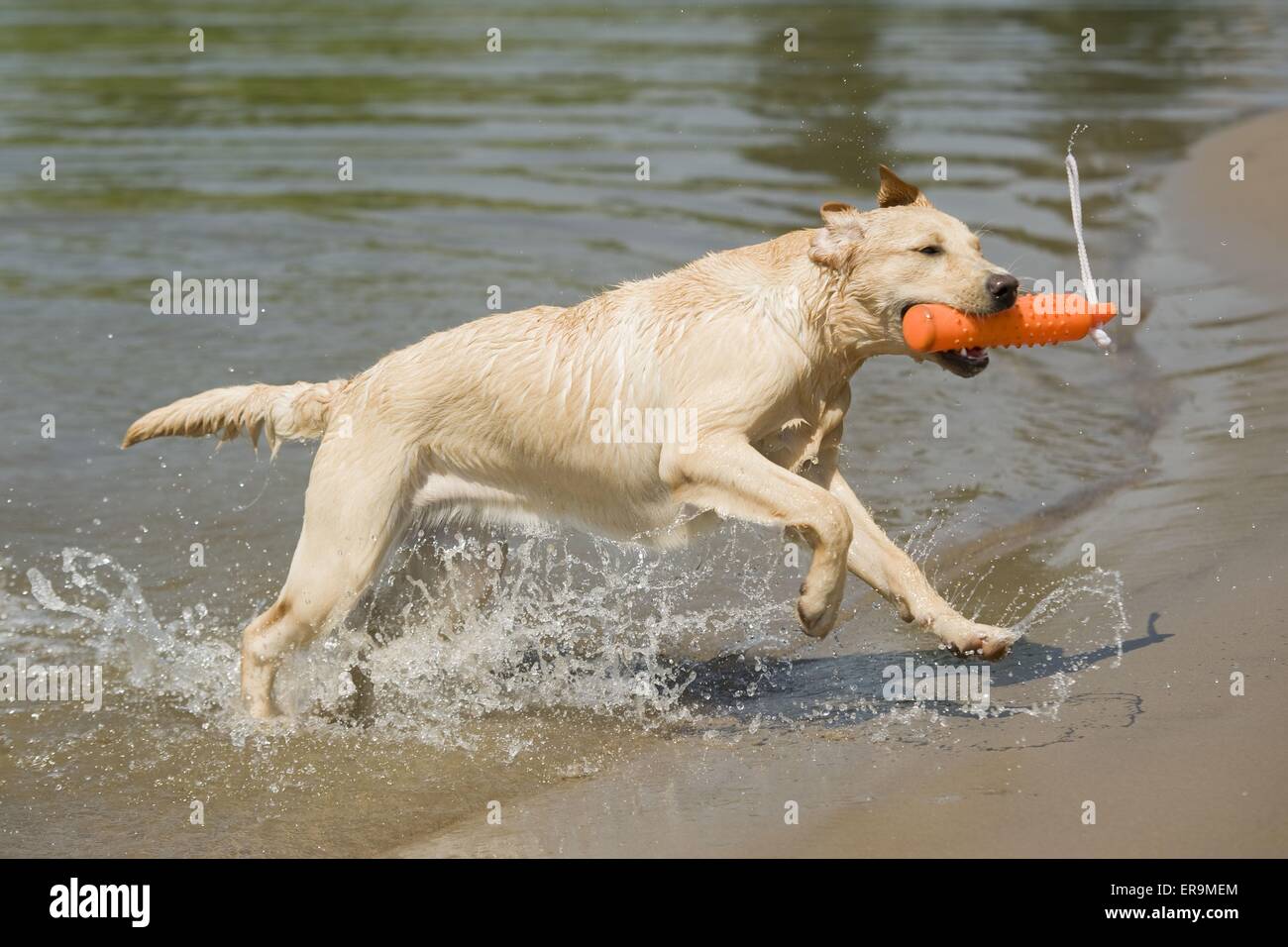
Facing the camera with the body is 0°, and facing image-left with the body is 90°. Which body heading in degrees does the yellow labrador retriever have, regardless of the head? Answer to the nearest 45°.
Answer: approximately 270°
